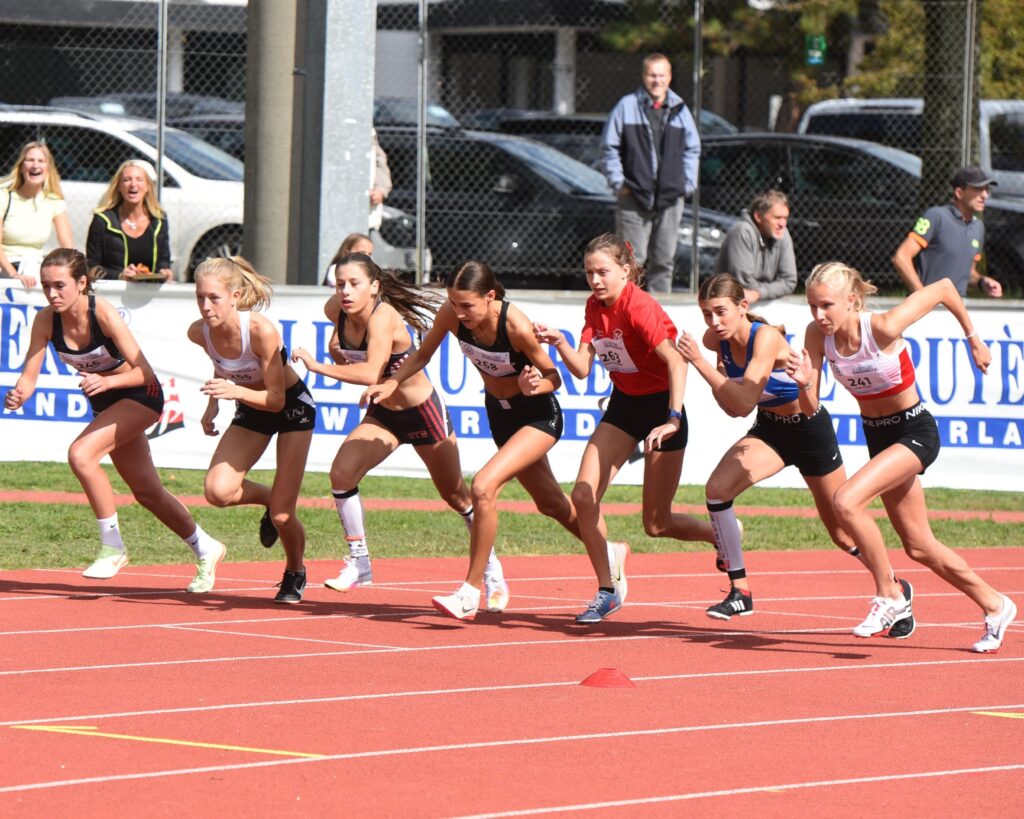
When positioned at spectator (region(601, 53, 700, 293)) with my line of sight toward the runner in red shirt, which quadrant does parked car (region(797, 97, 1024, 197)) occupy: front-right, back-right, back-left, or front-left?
back-left

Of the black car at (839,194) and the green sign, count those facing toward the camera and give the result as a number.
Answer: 1

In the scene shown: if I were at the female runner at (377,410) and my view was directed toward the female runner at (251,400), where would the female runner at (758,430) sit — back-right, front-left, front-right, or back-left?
back-left

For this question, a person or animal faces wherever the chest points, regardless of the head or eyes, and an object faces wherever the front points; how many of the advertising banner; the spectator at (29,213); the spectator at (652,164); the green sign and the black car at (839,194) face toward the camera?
4
